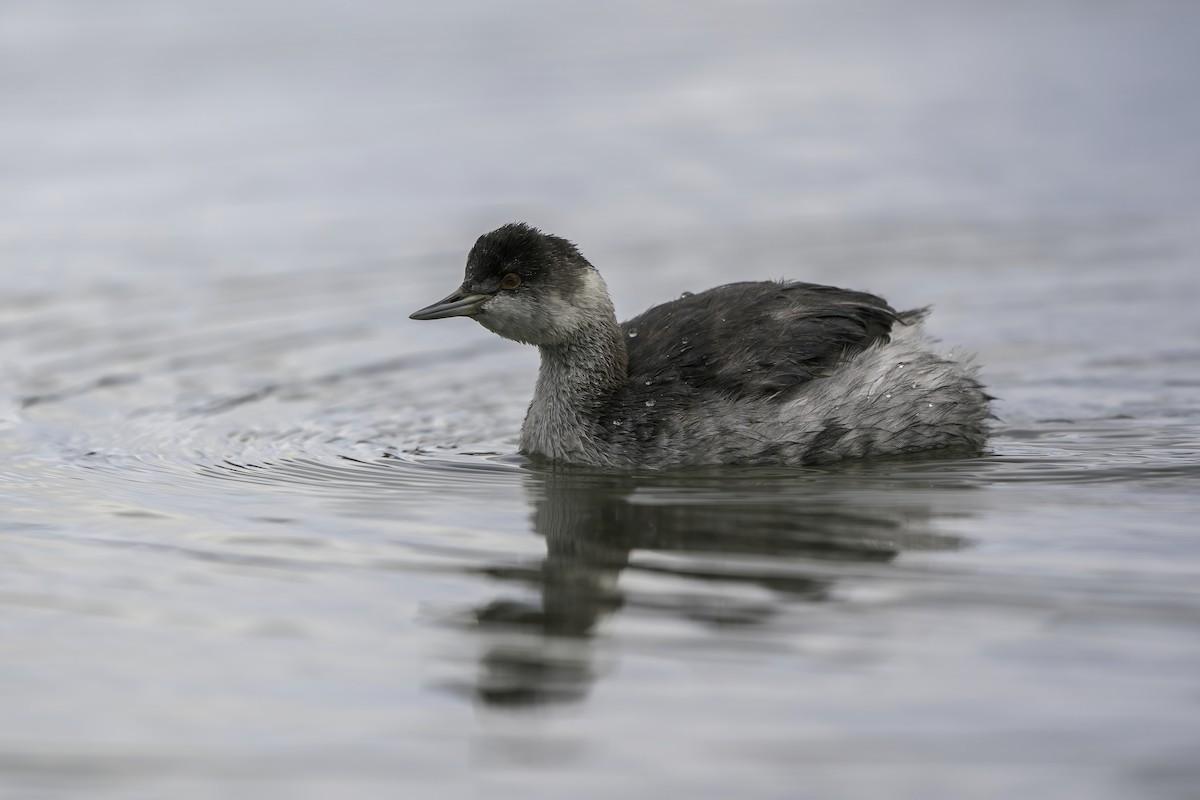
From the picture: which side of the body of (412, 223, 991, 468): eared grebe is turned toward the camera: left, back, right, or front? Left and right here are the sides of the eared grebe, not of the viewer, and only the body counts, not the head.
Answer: left
